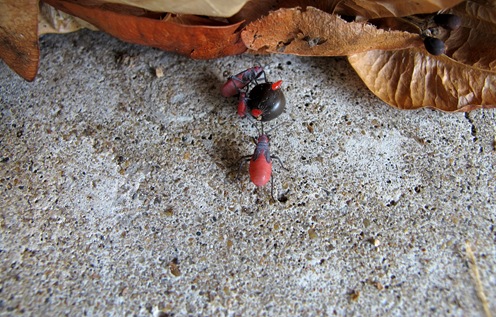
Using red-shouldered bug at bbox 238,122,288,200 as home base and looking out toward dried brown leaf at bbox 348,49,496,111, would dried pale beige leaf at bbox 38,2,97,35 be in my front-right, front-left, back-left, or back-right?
back-left

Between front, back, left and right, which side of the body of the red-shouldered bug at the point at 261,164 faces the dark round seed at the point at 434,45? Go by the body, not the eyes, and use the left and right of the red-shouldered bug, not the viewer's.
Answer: right

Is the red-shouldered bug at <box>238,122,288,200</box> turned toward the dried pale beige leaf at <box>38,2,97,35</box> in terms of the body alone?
no

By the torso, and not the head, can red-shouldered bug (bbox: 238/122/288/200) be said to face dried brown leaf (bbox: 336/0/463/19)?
no

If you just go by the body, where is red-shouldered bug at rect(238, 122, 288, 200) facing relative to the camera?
away from the camera

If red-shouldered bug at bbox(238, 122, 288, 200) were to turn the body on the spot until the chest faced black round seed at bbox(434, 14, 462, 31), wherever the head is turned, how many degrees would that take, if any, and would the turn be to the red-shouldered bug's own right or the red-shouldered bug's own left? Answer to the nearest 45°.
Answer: approximately 45° to the red-shouldered bug's own right

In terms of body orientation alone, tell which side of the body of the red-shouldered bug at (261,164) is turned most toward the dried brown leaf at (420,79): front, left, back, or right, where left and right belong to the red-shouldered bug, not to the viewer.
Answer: right

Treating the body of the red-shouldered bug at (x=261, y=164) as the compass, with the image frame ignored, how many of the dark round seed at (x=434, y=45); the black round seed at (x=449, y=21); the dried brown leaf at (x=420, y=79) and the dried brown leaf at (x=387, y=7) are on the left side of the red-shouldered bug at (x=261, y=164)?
0

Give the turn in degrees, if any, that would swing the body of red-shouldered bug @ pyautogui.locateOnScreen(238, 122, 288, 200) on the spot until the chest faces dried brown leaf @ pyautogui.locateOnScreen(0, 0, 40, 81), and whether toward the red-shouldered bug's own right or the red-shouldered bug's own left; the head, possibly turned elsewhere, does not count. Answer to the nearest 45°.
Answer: approximately 45° to the red-shouldered bug's own left
